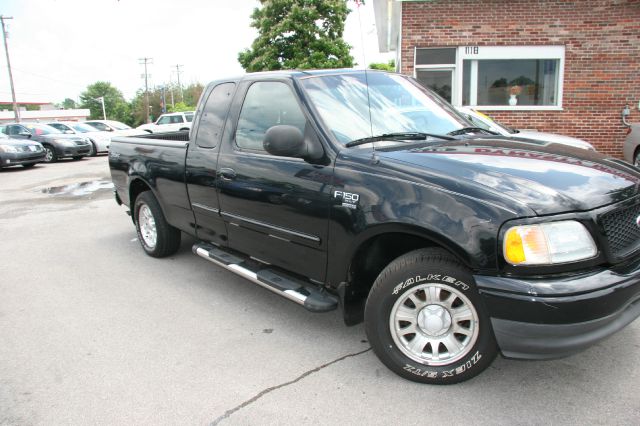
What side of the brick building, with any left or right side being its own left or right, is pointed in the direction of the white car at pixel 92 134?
right

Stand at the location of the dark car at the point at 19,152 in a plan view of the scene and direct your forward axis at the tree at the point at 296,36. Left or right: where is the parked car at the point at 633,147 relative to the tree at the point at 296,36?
right

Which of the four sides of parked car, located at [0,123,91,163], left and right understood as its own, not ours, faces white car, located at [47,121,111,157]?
left

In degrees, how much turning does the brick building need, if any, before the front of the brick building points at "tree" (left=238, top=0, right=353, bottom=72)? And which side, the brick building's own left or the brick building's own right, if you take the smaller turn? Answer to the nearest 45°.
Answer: approximately 135° to the brick building's own right

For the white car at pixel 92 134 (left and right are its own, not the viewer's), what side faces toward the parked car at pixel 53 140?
right

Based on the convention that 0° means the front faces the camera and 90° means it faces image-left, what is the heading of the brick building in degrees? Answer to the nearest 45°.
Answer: approximately 0°

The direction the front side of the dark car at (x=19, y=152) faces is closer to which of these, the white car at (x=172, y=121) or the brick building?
the brick building

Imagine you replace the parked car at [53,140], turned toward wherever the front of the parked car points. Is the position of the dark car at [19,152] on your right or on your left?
on your right

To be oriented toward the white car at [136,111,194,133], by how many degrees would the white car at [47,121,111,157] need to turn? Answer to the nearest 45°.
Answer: approximately 90° to its left
